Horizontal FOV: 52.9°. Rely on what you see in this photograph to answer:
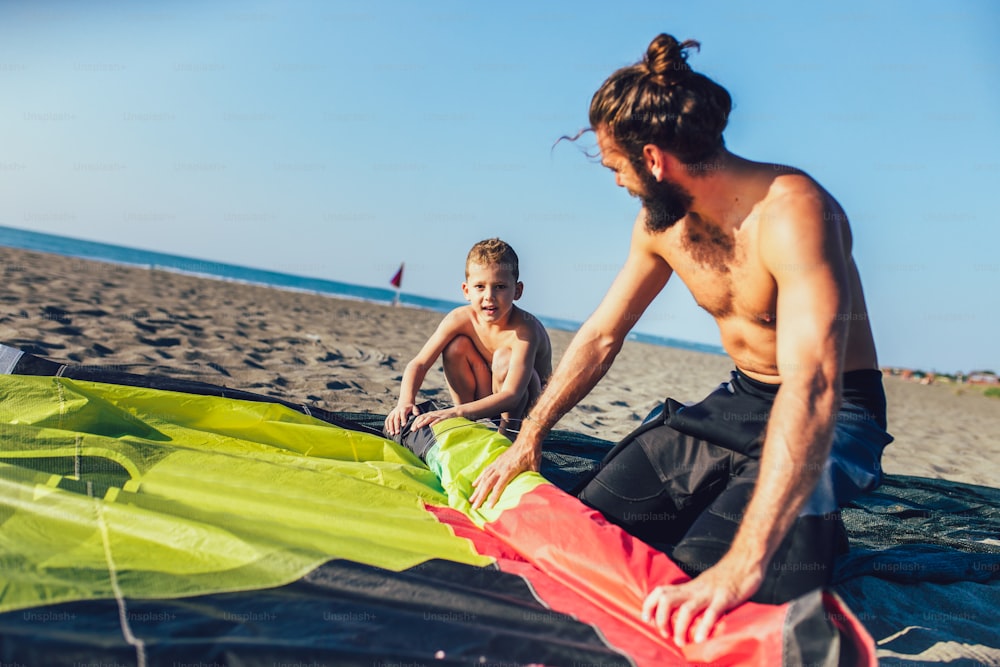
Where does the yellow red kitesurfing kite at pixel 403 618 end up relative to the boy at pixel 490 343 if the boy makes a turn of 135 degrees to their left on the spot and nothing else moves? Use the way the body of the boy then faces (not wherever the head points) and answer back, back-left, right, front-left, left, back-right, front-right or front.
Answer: right

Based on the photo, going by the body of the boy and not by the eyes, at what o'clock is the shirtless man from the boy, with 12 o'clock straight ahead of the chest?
The shirtless man is roughly at 10 o'clock from the boy.

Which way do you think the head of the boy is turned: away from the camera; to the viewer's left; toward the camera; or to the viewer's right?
toward the camera

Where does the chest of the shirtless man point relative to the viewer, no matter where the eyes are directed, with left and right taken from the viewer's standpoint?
facing the viewer and to the left of the viewer

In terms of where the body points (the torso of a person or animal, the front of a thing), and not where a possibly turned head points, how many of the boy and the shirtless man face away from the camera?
0
